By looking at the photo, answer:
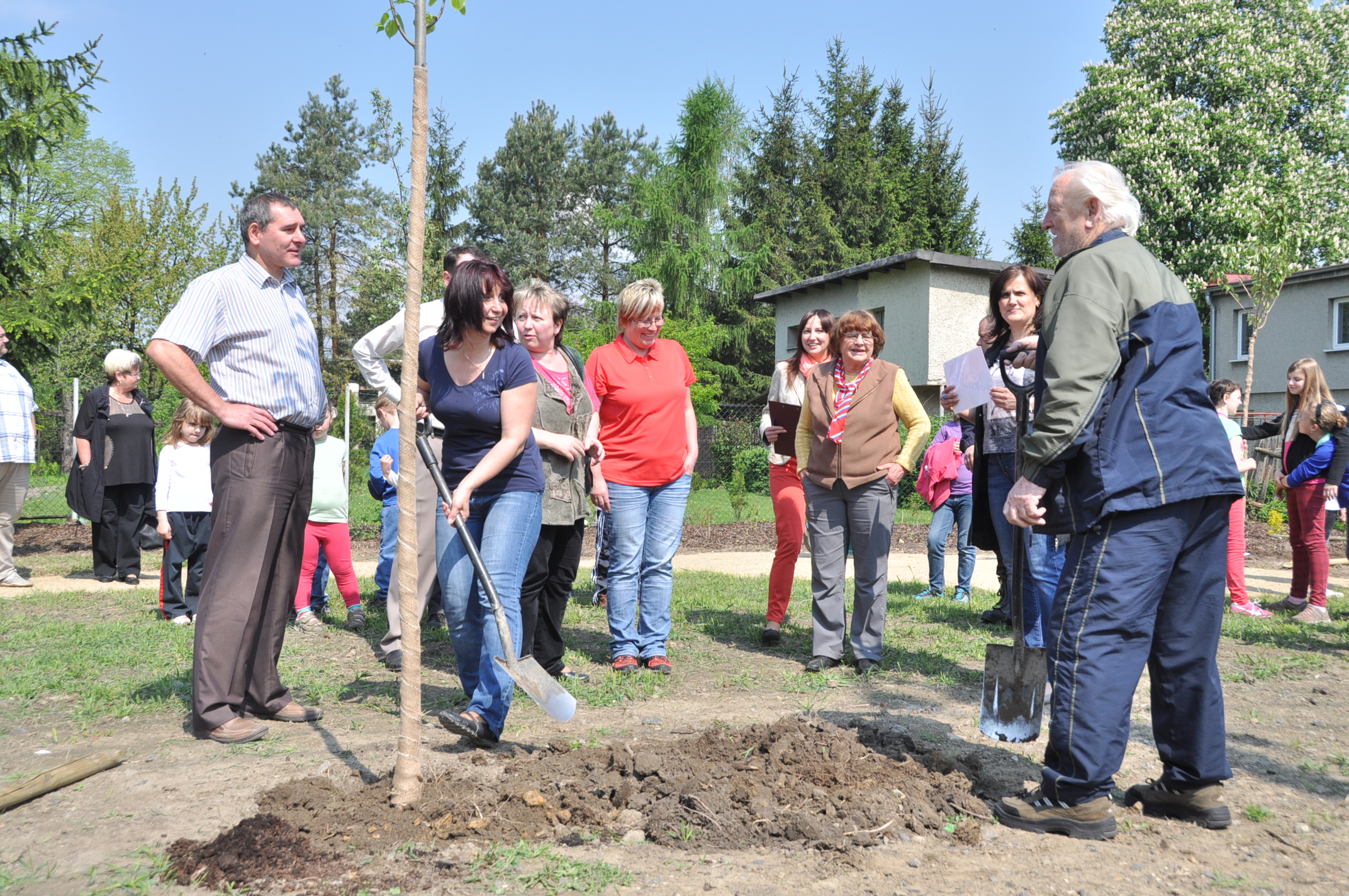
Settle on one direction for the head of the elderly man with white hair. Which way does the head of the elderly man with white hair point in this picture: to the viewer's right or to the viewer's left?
to the viewer's left

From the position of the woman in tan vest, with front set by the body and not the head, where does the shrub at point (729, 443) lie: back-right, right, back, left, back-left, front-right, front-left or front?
back

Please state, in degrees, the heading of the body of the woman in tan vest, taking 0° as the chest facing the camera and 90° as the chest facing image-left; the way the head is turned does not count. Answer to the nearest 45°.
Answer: approximately 0°

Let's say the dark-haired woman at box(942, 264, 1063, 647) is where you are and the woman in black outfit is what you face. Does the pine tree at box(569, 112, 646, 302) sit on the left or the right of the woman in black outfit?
right

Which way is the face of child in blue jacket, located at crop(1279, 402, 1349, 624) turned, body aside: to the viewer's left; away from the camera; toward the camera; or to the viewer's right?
to the viewer's left

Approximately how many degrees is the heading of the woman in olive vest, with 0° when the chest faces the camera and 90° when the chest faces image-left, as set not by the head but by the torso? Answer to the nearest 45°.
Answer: approximately 315°

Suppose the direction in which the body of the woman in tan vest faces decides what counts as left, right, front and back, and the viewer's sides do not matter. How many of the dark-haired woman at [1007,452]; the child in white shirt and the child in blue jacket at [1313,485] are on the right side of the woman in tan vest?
1

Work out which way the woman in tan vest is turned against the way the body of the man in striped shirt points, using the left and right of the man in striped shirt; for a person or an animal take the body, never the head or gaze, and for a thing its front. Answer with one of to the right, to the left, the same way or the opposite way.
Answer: to the right

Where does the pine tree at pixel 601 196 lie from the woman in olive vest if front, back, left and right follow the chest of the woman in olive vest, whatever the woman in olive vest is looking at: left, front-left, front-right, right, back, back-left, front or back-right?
back-left

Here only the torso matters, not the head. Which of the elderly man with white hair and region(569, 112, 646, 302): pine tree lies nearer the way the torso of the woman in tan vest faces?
the elderly man with white hair
